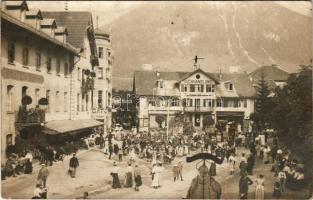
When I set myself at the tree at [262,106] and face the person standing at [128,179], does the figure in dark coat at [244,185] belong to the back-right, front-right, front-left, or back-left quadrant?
front-left

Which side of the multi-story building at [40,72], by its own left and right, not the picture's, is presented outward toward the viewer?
right

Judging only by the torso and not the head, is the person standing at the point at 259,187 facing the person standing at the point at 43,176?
no
